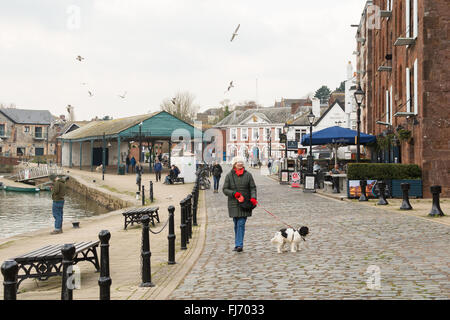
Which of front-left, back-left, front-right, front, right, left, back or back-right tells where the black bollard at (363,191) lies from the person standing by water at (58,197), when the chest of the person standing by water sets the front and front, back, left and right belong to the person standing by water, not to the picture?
back

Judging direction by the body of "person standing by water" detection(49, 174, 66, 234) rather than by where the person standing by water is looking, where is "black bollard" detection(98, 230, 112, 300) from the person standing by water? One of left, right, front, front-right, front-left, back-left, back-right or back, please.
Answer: left

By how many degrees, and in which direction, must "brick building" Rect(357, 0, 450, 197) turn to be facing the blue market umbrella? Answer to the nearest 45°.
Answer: approximately 45° to its right

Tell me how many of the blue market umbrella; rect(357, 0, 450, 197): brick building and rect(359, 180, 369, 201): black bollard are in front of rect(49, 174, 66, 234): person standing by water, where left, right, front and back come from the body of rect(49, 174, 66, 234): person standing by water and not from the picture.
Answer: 0

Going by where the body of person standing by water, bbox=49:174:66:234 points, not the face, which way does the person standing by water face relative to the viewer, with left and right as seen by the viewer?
facing to the left of the viewer

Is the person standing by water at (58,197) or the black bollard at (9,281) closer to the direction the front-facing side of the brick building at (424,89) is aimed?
the person standing by water

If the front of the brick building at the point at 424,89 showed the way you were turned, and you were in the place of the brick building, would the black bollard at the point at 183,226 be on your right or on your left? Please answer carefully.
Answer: on your left

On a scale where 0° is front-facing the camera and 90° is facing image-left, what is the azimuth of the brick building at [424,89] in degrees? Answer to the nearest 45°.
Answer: approximately 90°

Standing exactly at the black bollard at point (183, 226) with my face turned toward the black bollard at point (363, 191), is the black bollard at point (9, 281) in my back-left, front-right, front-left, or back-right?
back-right

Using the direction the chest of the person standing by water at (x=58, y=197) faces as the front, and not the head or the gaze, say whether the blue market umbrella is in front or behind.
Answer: behind

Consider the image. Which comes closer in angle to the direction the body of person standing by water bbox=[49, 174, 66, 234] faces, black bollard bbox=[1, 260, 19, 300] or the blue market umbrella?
the black bollard
